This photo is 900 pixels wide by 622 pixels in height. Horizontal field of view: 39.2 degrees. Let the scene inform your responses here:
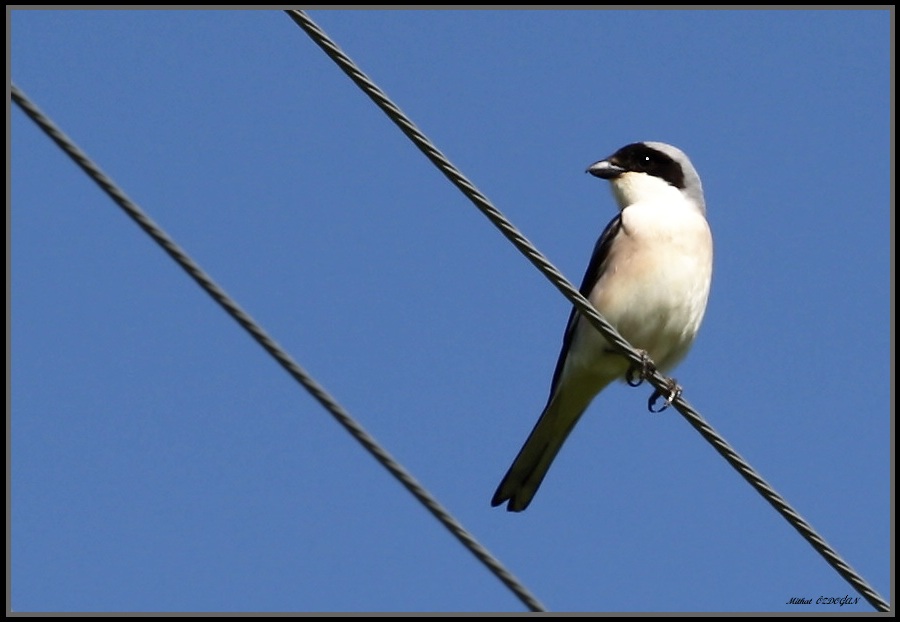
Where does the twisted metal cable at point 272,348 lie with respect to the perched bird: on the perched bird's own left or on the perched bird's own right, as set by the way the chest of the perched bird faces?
on the perched bird's own right

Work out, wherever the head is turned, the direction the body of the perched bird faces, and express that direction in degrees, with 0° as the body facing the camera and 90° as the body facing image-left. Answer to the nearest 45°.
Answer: approximately 315°
